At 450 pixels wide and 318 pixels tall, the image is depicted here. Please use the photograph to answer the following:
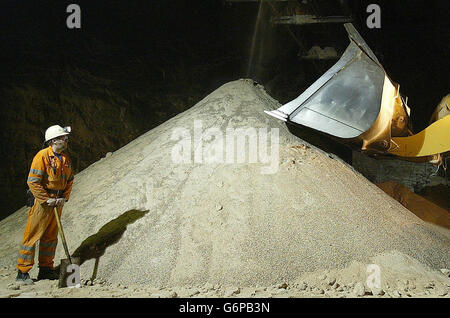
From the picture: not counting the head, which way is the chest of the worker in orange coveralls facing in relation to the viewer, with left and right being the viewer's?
facing the viewer and to the right of the viewer

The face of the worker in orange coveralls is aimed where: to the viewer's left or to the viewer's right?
to the viewer's right
